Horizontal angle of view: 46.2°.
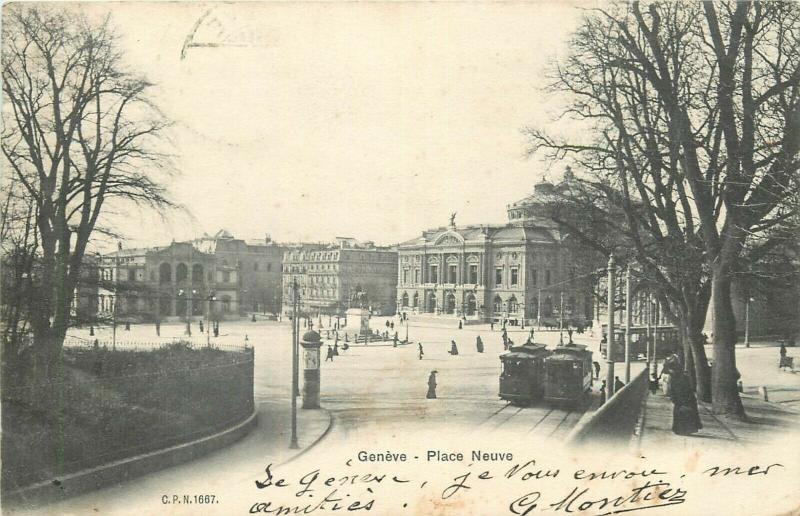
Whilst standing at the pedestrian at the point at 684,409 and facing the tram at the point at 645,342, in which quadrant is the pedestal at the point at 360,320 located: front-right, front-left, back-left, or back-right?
front-left

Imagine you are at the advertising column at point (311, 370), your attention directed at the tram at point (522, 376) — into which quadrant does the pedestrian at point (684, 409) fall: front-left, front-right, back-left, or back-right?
front-right

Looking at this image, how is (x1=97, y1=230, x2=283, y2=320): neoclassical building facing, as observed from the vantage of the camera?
facing the viewer and to the left of the viewer
